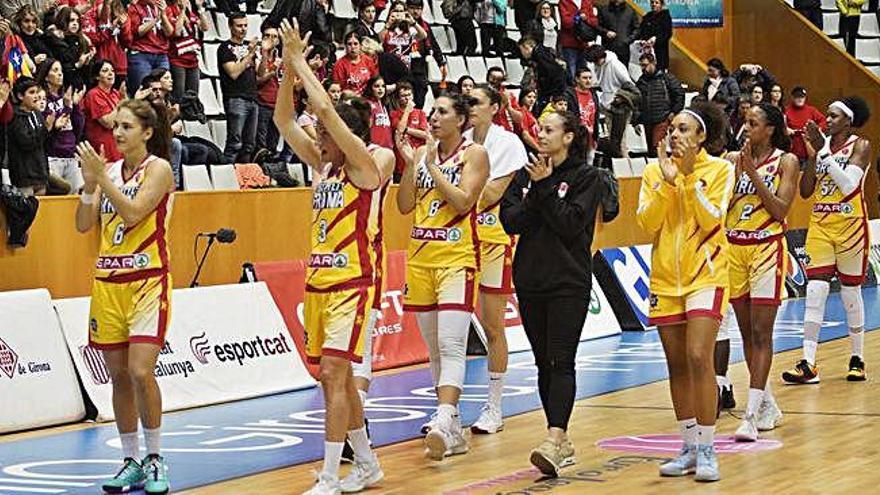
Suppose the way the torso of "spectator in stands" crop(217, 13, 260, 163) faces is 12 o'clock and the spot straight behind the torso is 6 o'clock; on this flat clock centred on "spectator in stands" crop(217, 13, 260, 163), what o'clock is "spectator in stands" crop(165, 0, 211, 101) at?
"spectator in stands" crop(165, 0, 211, 101) is roughly at 5 o'clock from "spectator in stands" crop(217, 13, 260, 163).

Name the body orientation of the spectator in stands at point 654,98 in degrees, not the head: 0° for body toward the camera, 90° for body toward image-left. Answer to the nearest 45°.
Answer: approximately 45°

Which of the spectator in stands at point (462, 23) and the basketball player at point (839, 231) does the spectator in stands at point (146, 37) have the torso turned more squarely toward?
the basketball player

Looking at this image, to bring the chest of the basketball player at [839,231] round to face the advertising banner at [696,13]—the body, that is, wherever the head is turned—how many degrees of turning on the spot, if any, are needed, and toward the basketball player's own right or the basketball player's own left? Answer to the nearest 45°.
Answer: approximately 135° to the basketball player's own right

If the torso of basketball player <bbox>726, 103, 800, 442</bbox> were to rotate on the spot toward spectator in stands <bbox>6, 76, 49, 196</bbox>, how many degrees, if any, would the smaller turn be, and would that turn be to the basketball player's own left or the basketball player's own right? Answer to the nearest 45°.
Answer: approximately 45° to the basketball player's own right

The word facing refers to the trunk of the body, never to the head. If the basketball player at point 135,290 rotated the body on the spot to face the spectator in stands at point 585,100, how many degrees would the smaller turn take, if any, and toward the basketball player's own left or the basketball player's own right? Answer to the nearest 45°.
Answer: approximately 180°

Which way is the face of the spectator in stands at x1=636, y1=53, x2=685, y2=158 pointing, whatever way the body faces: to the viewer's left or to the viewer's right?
to the viewer's left
